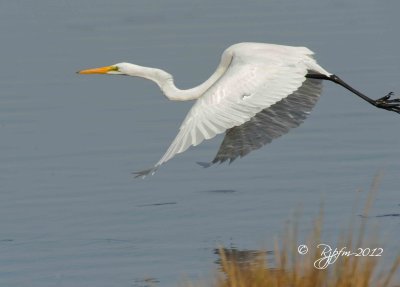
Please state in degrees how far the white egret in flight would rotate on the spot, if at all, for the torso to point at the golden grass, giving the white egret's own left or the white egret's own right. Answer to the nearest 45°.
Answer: approximately 90° to the white egret's own left

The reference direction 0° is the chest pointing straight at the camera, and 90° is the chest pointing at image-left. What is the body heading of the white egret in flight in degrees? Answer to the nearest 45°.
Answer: approximately 90°
